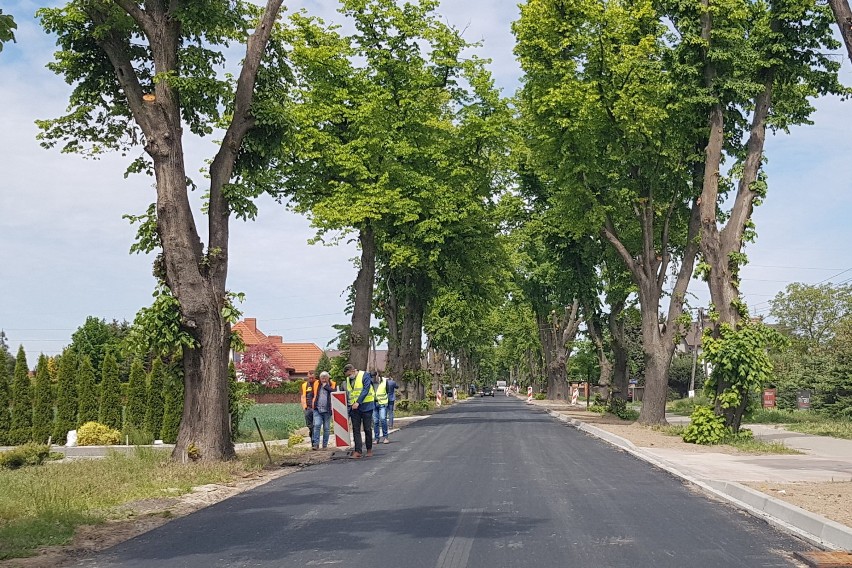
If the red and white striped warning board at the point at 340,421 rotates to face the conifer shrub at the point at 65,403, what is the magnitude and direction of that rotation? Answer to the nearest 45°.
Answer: approximately 135° to its right

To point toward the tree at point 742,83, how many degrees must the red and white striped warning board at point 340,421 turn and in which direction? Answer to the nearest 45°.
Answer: approximately 90° to its left

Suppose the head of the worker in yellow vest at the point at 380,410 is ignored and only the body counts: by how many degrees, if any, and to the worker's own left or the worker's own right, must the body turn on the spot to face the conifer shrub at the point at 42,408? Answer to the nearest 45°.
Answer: approximately 90° to the worker's own right

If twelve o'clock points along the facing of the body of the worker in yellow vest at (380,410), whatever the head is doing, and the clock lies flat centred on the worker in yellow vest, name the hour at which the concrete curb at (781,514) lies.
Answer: The concrete curb is roughly at 10 o'clock from the worker in yellow vest.

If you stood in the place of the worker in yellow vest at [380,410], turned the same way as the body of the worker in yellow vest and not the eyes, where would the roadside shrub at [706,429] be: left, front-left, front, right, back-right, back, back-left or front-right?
back-left
